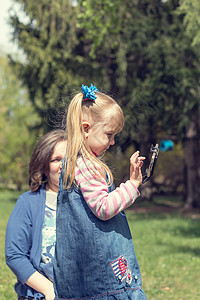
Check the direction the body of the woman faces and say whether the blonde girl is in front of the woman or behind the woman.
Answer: in front

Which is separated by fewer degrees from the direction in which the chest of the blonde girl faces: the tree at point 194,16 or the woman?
the tree

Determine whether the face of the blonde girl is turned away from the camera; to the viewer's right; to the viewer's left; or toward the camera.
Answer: to the viewer's right

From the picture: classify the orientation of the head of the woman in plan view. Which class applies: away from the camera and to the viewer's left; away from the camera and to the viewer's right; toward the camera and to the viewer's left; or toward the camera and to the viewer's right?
toward the camera and to the viewer's right

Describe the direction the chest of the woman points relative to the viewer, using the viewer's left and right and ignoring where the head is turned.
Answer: facing the viewer and to the right of the viewer

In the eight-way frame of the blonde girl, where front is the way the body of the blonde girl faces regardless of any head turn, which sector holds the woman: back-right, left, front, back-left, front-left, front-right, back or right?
back-left

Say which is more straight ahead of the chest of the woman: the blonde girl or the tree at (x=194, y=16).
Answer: the blonde girl

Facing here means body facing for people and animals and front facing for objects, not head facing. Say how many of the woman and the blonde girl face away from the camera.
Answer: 0

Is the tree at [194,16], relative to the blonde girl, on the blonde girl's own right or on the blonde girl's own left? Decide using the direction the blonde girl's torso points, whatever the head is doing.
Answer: on the blonde girl's own left

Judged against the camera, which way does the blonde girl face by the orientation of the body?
to the viewer's right
